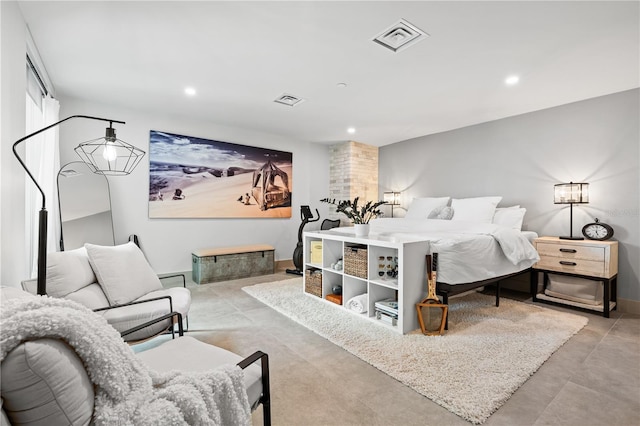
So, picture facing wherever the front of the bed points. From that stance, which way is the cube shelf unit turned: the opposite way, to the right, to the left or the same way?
the same way

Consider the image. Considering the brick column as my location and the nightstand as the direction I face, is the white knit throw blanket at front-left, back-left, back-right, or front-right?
front-right

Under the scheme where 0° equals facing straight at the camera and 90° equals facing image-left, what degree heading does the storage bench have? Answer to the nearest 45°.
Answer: approximately 315°

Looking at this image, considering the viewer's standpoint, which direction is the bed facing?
facing the viewer and to the left of the viewer

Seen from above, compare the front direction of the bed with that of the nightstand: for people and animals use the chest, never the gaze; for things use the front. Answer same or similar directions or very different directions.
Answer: same or similar directions

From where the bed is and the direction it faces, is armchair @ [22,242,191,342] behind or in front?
in front

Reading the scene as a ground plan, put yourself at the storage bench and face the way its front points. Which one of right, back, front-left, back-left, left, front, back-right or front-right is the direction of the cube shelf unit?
front

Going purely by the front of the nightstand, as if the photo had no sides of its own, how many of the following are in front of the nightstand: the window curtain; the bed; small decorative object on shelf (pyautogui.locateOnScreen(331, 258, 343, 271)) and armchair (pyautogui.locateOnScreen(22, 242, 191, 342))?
4

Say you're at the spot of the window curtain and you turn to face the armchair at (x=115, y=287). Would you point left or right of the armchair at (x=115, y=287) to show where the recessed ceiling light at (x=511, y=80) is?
left

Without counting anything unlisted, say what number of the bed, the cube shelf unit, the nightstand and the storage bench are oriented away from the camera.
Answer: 0

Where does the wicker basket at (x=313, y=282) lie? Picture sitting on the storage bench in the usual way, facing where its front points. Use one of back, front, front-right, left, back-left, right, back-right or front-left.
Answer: front

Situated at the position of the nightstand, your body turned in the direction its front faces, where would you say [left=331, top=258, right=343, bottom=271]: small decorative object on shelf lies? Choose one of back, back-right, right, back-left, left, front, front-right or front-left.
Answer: front

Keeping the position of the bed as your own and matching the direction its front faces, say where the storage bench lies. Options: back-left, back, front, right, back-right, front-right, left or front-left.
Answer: front-right

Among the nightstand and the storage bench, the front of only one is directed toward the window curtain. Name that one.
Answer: the nightstand

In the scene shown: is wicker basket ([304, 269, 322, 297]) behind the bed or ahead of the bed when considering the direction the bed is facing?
ahead

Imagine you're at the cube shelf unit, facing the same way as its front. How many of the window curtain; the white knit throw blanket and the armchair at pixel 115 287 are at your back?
0

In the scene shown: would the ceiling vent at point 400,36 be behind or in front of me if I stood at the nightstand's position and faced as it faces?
in front

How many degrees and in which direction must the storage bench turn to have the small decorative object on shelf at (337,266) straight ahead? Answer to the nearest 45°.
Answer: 0° — it already faces it

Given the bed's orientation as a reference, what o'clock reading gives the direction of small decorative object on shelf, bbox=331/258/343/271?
The small decorative object on shelf is roughly at 1 o'clock from the bed.
